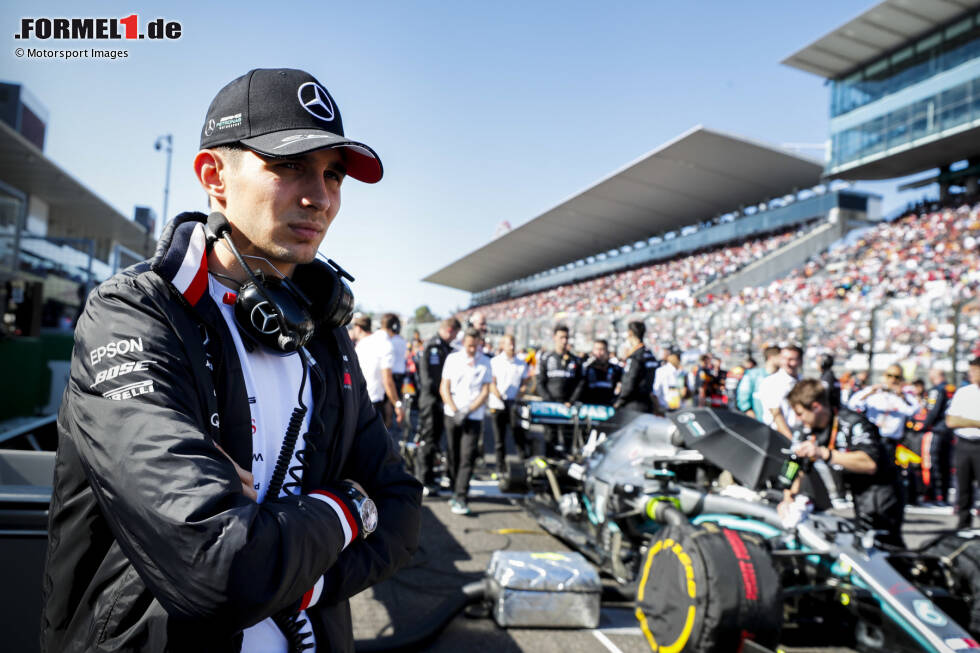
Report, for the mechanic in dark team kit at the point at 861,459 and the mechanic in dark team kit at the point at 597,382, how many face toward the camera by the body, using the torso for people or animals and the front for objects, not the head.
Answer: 1

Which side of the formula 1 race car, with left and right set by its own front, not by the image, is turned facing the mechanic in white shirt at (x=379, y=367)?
back

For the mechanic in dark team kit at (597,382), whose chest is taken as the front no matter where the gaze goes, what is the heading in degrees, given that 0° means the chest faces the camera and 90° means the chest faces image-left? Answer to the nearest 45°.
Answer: approximately 0°

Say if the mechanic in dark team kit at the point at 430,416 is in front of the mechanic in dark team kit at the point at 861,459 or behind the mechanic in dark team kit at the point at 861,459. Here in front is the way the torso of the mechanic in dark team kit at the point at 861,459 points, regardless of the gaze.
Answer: in front

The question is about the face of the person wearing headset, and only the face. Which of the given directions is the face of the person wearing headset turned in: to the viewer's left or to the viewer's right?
to the viewer's right

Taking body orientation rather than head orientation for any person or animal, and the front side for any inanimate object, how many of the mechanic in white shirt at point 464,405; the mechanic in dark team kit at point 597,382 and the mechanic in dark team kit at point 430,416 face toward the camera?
2

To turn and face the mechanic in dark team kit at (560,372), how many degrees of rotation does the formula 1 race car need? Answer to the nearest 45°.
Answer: approximately 180°

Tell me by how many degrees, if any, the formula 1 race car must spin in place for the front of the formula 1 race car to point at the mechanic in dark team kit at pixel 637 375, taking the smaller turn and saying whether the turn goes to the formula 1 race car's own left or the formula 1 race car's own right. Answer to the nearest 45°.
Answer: approximately 135° to the formula 1 race car's own left

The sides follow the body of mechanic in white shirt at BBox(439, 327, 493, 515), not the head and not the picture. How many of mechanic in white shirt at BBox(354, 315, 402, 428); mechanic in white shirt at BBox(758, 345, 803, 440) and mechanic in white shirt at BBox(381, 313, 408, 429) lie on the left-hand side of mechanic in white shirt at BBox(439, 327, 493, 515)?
1

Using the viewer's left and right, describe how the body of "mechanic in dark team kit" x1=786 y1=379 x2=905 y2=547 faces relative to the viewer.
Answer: facing to the left of the viewer
